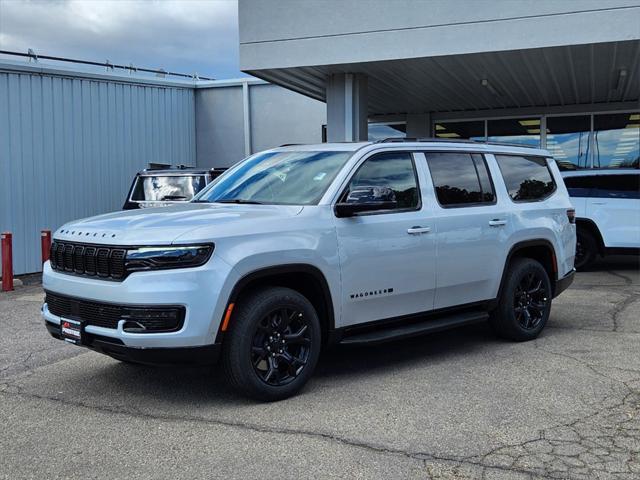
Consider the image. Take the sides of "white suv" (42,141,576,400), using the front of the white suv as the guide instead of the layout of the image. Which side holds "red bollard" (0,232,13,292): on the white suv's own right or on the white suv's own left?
on the white suv's own right

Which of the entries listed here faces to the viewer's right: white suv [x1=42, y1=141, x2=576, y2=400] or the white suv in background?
the white suv in background

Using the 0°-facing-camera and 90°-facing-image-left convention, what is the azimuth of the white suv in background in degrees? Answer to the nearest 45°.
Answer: approximately 270°

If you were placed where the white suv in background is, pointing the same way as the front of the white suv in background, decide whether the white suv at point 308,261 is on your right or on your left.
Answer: on your right

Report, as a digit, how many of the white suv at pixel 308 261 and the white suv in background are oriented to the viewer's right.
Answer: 1

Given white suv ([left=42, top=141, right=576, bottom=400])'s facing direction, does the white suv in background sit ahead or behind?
behind

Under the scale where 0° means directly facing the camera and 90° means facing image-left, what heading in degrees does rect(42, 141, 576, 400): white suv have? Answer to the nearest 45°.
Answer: approximately 45°
